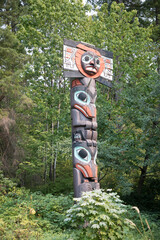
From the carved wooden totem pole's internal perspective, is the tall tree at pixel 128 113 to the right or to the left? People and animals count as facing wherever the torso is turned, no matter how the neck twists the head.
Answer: on its left

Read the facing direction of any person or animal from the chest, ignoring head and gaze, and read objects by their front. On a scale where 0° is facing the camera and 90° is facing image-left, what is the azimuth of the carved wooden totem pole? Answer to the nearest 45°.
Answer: approximately 315°

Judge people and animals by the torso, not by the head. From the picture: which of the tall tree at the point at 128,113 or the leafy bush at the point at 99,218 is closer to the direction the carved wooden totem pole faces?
the leafy bush

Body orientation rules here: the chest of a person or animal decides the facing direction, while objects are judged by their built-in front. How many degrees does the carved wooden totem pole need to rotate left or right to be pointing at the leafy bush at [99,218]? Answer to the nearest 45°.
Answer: approximately 45° to its right

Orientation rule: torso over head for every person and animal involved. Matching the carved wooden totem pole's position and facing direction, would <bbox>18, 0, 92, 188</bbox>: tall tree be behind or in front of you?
behind

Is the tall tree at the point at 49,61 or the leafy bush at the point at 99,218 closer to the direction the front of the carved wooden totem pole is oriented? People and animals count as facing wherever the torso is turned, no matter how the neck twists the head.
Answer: the leafy bush
